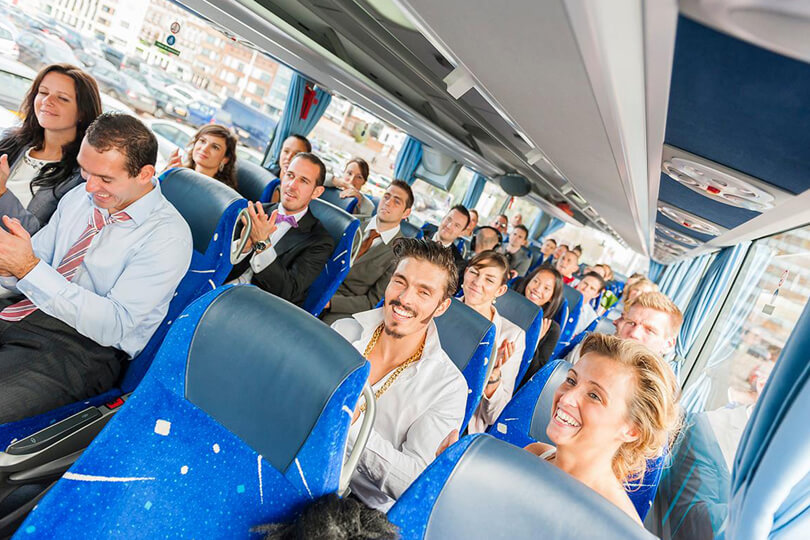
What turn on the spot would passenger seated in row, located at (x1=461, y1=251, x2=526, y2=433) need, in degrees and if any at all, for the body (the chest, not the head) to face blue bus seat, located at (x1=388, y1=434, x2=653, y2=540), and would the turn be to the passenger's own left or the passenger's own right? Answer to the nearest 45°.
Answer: approximately 45° to the passenger's own left

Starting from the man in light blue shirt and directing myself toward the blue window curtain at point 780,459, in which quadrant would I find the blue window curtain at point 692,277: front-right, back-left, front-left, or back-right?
front-left

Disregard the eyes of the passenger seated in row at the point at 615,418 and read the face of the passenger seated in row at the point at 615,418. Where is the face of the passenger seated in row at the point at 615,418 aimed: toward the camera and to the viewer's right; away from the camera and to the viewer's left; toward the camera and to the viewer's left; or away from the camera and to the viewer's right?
toward the camera and to the viewer's left

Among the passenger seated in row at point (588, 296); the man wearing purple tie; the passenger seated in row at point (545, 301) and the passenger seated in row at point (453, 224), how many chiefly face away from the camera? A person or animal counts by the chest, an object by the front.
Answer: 0

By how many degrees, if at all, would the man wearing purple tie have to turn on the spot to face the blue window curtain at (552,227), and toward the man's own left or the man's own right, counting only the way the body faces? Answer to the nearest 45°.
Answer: approximately 180°

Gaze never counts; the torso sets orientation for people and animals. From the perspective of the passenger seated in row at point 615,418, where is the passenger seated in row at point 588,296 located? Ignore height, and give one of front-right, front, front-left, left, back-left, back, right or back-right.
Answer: back-right

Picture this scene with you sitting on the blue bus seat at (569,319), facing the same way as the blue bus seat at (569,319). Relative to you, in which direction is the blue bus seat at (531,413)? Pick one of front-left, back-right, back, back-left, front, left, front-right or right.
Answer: front-left

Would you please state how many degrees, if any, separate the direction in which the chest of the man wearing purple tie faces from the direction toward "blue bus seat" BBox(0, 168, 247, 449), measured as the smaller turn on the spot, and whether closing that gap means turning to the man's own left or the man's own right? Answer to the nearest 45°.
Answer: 0° — they already face it

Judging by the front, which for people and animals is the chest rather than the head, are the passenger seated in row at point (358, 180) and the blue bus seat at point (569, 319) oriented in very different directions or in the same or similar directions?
same or similar directions

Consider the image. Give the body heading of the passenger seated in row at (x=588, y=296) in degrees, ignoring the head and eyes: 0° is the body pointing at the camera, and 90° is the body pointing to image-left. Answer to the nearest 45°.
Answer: approximately 45°

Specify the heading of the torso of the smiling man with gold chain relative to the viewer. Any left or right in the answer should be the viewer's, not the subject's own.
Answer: facing the viewer and to the left of the viewer

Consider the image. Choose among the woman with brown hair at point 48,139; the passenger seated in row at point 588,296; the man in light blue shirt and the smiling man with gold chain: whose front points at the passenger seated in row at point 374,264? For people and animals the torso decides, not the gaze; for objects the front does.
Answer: the passenger seated in row at point 588,296

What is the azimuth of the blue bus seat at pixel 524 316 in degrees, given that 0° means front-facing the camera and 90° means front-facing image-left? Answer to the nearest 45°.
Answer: approximately 45°
